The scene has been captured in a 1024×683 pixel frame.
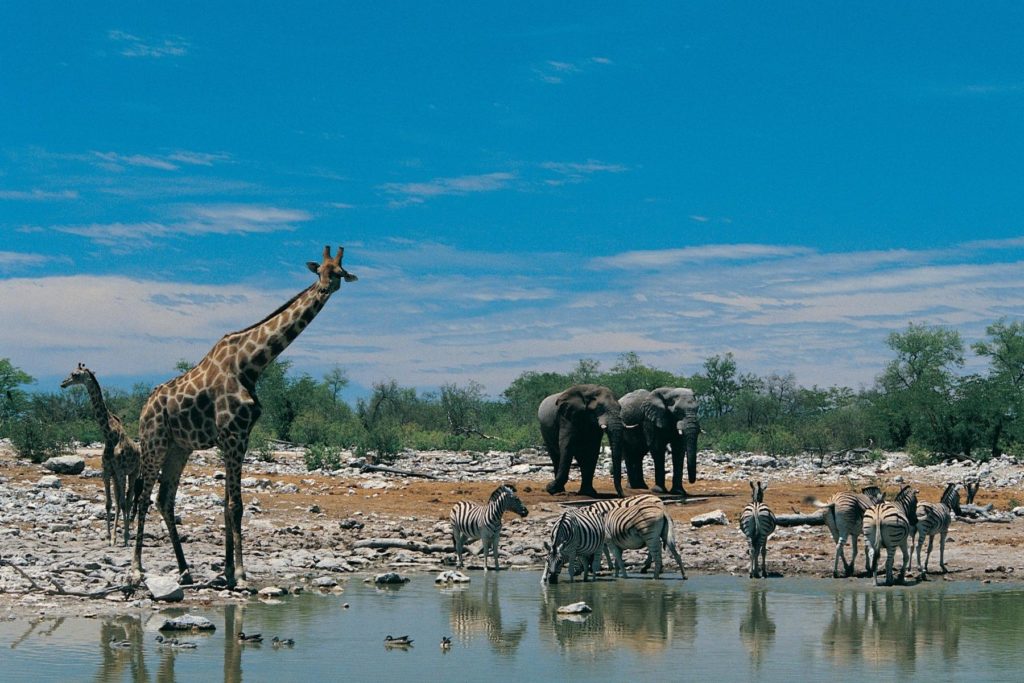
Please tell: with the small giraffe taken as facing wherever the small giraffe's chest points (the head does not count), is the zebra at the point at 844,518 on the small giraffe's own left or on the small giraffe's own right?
on the small giraffe's own left

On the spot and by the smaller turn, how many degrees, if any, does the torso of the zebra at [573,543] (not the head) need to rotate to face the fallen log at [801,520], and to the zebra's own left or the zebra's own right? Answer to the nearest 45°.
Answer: approximately 180°

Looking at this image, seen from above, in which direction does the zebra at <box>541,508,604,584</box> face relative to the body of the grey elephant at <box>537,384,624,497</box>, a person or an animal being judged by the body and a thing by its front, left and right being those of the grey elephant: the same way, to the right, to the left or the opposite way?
to the right

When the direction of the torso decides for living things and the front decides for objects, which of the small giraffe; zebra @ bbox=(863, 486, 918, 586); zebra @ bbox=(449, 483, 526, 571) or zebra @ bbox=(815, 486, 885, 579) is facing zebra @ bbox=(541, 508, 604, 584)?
zebra @ bbox=(449, 483, 526, 571)

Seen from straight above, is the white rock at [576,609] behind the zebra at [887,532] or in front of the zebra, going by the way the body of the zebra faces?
behind

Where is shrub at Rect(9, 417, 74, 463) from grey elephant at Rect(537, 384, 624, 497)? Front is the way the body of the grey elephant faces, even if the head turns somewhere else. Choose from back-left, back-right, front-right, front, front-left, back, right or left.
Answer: back-right

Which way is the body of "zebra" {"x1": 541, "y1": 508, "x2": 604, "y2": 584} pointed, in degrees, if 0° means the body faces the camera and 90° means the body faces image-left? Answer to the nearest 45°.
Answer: approximately 45°

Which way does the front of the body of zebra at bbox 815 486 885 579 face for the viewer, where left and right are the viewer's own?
facing away from the viewer and to the right of the viewer

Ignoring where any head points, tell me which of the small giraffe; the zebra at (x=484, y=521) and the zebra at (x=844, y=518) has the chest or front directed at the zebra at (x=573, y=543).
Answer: the zebra at (x=484, y=521)

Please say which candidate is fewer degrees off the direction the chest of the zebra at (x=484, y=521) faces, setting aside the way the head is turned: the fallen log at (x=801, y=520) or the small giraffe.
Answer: the fallen log

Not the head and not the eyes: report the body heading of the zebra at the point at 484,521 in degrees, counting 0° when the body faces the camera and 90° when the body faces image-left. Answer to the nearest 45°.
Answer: approximately 315°

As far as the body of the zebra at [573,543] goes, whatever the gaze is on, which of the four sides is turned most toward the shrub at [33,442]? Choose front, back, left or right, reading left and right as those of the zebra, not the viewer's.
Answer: right
